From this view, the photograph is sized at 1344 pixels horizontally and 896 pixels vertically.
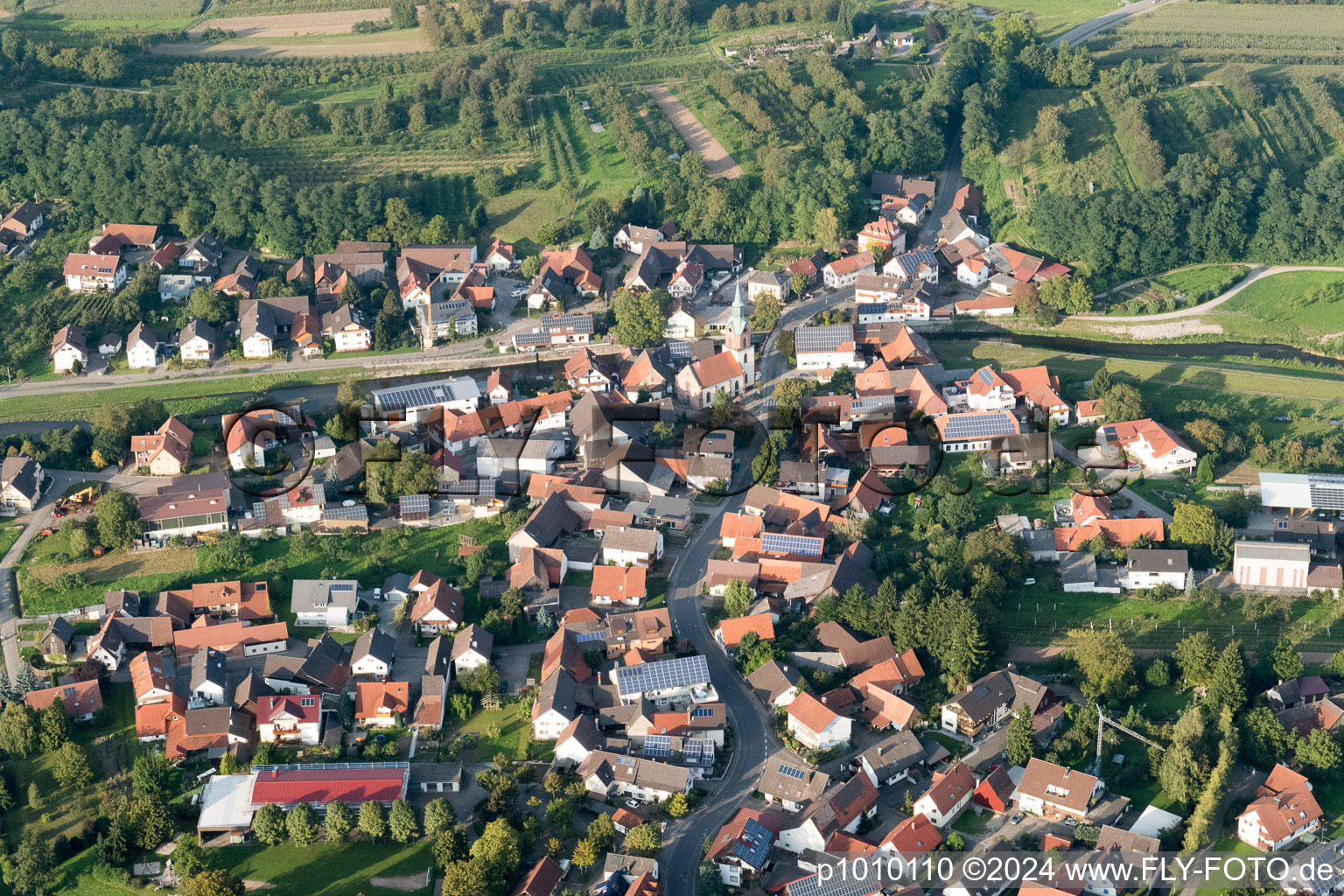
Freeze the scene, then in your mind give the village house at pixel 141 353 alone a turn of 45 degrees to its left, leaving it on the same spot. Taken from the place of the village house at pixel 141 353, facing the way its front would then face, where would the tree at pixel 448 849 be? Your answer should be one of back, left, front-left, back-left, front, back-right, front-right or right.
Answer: front-right

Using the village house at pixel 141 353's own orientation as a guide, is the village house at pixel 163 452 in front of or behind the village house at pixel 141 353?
in front

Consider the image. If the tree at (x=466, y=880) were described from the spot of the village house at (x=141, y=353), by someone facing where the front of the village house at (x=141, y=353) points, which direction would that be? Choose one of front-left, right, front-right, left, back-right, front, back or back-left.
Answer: front

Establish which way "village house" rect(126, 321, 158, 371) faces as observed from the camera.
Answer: facing the viewer

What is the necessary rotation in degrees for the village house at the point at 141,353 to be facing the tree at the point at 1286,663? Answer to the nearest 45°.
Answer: approximately 45° to its left

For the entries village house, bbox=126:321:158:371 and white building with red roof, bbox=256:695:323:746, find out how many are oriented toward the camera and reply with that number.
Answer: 2

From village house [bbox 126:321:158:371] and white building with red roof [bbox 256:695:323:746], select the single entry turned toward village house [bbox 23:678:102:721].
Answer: village house [bbox 126:321:158:371]

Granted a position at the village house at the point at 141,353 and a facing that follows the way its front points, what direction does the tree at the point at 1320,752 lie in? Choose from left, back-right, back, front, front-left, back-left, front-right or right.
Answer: front-left

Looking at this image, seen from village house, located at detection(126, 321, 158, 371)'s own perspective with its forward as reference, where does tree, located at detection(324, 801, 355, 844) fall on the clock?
The tree is roughly at 12 o'clock from the village house.

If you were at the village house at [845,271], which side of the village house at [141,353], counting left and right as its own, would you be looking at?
left

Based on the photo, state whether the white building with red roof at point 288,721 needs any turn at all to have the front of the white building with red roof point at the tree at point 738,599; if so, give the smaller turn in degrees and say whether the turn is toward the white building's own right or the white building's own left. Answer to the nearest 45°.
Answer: approximately 90° to the white building's own left

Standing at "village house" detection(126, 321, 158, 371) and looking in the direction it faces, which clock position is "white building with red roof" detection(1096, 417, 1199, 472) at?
The white building with red roof is roughly at 10 o'clock from the village house.

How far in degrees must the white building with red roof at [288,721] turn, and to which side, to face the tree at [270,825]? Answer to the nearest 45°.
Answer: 0° — it already faces it

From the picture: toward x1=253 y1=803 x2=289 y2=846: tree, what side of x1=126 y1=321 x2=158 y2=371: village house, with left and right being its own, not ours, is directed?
front

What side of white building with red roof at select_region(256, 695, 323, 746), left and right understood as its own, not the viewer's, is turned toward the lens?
front

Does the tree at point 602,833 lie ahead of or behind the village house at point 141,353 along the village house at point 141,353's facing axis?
ahead

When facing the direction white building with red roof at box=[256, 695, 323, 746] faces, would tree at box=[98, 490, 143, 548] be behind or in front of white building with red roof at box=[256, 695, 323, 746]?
behind

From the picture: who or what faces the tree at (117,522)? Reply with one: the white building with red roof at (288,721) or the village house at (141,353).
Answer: the village house

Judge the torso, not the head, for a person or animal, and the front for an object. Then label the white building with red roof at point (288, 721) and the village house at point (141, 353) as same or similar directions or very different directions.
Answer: same or similar directions
